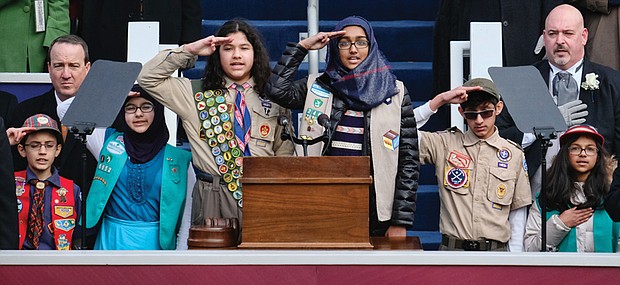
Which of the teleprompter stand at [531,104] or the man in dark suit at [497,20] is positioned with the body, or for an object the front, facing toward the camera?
the man in dark suit

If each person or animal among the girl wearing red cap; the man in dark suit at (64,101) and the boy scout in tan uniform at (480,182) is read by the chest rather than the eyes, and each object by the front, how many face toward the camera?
3

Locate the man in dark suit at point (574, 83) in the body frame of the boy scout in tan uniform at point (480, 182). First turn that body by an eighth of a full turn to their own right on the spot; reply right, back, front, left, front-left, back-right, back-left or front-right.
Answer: back

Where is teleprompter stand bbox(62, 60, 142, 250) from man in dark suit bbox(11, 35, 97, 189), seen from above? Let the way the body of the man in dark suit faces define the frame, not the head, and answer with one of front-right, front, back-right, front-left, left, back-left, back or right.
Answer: front

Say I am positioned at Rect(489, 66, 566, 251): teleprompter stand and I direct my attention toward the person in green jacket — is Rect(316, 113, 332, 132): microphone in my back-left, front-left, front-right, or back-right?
front-left

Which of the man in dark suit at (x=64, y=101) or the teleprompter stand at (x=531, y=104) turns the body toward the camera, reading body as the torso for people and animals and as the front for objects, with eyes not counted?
the man in dark suit

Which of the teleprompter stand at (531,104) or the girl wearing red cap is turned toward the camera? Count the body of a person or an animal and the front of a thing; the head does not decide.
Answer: the girl wearing red cap

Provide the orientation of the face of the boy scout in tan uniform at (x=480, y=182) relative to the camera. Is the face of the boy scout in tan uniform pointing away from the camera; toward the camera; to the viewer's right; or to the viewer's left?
toward the camera

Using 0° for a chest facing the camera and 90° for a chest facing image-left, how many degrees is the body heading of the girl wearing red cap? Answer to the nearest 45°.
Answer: approximately 0°

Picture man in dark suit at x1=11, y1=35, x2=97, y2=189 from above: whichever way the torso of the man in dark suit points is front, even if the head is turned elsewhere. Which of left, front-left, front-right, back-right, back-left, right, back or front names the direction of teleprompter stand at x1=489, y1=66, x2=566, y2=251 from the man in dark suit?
front-left

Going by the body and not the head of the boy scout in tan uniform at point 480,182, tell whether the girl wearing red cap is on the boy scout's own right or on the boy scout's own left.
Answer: on the boy scout's own left

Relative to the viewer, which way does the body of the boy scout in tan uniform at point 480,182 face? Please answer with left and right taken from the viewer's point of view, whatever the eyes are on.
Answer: facing the viewer

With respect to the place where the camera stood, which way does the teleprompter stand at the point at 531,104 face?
facing away from the viewer and to the left of the viewer

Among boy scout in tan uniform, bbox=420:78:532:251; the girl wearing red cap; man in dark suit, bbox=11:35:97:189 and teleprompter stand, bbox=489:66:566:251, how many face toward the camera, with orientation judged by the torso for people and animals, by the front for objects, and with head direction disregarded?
3

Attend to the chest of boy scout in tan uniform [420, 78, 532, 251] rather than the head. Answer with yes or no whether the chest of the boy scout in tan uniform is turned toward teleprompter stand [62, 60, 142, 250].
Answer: no

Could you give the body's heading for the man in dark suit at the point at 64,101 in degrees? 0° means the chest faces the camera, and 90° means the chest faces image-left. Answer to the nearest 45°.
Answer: approximately 0°

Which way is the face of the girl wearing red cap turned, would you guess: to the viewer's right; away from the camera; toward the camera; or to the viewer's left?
toward the camera
